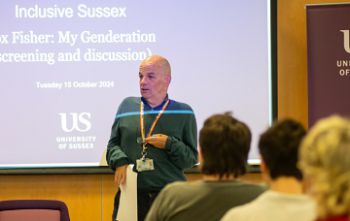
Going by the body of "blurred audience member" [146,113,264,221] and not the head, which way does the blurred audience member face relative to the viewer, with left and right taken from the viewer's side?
facing away from the viewer

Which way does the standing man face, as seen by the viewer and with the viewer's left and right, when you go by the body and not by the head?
facing the viewer and to the left of the viewer

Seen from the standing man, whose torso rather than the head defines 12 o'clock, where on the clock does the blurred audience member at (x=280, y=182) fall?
The blurred audience member is roughly at 10 o'clock from the standing man.

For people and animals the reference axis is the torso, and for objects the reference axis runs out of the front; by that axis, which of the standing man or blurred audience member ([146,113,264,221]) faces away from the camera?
the blurred audience member

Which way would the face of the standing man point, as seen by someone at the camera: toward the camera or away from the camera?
toward the camera

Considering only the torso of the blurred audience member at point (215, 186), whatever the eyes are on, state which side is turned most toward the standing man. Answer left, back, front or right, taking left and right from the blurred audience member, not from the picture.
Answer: front

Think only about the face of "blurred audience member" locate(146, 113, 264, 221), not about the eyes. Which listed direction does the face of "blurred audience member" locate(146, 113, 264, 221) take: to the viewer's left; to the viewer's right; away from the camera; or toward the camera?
away from the camera

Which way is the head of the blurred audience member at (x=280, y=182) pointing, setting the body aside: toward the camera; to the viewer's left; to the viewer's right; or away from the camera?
away from the camera

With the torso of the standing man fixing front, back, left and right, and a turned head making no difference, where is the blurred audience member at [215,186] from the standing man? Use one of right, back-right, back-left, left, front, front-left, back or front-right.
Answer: front-left

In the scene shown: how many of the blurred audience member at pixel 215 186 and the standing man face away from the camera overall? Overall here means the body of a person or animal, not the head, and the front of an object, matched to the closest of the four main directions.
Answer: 1
